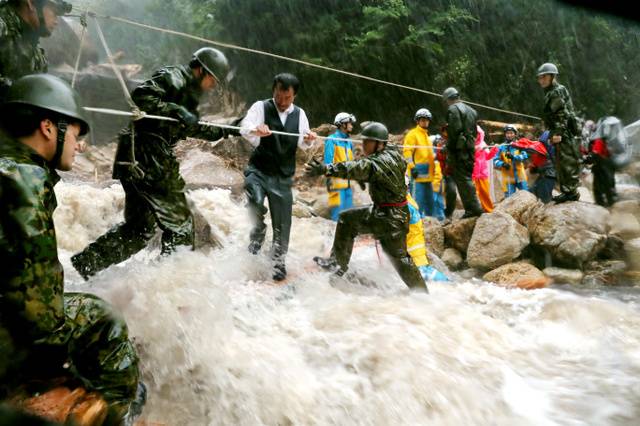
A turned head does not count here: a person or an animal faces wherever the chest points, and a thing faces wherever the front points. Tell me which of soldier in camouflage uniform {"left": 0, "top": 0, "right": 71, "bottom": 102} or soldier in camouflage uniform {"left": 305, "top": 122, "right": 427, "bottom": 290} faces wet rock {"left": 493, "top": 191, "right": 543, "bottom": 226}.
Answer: soldier in camouflage uniform {"left": 0, "top": 0, "right": 71, "bottom": 102}

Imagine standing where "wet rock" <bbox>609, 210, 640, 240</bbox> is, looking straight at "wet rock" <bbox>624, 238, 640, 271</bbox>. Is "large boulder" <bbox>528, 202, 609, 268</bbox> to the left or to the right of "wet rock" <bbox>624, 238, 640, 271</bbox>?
right

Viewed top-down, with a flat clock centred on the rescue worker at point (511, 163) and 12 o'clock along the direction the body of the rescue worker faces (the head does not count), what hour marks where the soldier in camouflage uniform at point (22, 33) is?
The soldier in camouflage uniform is roughly at 1 o'clock from the rescue worker.

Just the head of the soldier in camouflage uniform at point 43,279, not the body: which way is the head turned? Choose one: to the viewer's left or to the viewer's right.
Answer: to the viewer's right

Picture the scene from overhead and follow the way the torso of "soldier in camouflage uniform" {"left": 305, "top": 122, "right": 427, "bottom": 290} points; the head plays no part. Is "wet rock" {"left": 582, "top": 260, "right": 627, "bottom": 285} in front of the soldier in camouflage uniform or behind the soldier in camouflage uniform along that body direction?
behind

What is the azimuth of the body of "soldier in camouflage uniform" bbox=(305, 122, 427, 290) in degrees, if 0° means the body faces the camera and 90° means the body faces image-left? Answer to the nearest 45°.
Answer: approximately 90°

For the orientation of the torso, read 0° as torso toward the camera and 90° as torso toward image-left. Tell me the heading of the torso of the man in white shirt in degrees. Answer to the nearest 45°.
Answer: approximately 0°

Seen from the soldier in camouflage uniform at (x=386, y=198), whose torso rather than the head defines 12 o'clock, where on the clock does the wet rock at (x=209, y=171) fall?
The wet rock is roughly at 2 o'clock from the soldier in camouflage uniform.
